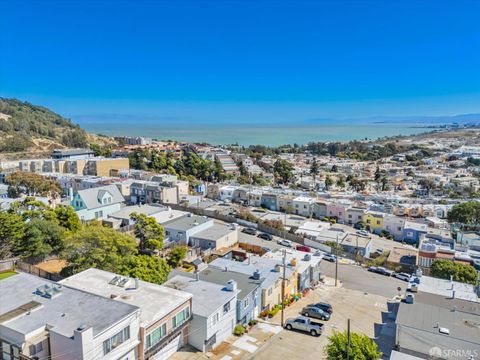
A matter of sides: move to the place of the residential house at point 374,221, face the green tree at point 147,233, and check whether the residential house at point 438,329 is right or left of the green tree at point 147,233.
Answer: left

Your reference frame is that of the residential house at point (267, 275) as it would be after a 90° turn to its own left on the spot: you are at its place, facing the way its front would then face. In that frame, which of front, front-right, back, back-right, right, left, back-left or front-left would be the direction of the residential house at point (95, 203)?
left

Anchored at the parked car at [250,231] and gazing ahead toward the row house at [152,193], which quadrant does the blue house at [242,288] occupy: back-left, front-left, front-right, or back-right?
back-left

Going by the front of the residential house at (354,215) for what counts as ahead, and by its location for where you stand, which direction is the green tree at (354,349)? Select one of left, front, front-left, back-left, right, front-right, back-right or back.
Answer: front-left

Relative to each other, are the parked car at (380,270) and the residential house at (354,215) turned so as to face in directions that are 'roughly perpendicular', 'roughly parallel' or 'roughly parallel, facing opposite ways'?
roughly perpendicular

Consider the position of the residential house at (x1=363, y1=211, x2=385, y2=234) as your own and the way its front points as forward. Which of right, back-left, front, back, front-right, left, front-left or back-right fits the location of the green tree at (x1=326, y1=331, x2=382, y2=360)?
front-left

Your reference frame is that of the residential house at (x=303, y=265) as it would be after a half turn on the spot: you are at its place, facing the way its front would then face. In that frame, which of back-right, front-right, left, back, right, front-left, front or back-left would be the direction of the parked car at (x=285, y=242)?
front-right

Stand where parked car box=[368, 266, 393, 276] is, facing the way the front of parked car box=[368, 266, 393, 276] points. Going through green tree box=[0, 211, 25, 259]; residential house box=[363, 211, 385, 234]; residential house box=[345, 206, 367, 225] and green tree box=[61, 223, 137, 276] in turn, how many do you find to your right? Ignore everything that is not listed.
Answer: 2

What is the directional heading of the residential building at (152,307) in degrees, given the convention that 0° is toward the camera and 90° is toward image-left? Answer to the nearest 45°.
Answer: approximately 315°
